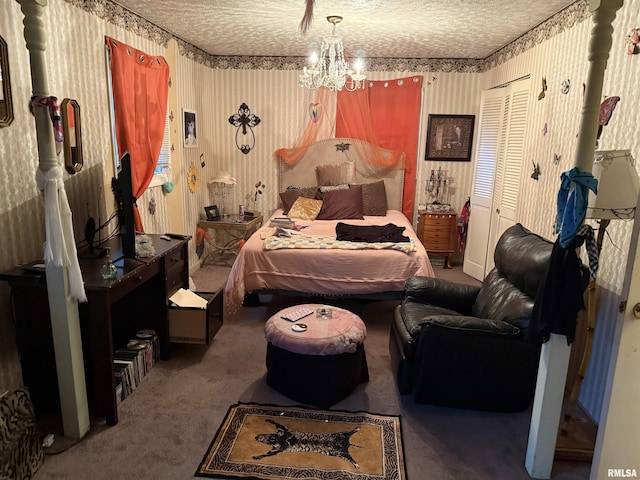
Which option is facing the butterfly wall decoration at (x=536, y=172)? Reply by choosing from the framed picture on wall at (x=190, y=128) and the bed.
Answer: the framed picture on wall

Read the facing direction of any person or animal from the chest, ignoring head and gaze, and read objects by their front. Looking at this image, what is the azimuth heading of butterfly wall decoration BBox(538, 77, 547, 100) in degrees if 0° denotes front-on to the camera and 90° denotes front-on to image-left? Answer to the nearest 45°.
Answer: approximately 45°

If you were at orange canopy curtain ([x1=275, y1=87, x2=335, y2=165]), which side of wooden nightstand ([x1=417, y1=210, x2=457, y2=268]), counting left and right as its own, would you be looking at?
right

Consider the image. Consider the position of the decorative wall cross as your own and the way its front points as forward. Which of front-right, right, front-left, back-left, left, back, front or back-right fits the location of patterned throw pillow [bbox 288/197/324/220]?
front-left

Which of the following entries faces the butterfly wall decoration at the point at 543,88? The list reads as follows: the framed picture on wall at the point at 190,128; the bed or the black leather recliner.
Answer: the framed picture on wall

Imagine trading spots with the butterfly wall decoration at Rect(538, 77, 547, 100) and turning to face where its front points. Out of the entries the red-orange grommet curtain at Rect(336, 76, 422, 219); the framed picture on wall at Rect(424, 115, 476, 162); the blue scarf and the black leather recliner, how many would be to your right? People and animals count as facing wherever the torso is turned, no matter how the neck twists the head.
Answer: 2

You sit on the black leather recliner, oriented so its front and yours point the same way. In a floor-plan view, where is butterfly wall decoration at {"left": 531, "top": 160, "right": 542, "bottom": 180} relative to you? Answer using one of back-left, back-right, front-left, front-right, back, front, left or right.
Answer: right

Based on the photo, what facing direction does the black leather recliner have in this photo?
to the viewer's left

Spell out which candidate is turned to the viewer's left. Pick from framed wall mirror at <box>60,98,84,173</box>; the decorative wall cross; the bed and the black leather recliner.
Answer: the black leather recliner

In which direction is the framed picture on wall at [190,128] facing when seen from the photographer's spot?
facing the viewer and to the right of the viewer

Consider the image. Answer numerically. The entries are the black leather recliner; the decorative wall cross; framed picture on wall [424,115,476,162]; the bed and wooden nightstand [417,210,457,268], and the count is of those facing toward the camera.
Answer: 4

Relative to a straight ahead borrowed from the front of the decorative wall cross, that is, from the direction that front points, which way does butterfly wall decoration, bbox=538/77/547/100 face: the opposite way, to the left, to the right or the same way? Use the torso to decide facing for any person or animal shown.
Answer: to the right

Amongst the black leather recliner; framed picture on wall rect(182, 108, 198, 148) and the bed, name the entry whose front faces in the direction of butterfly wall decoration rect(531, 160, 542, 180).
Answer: the framed picture on wall

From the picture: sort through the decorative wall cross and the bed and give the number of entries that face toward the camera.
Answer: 2
